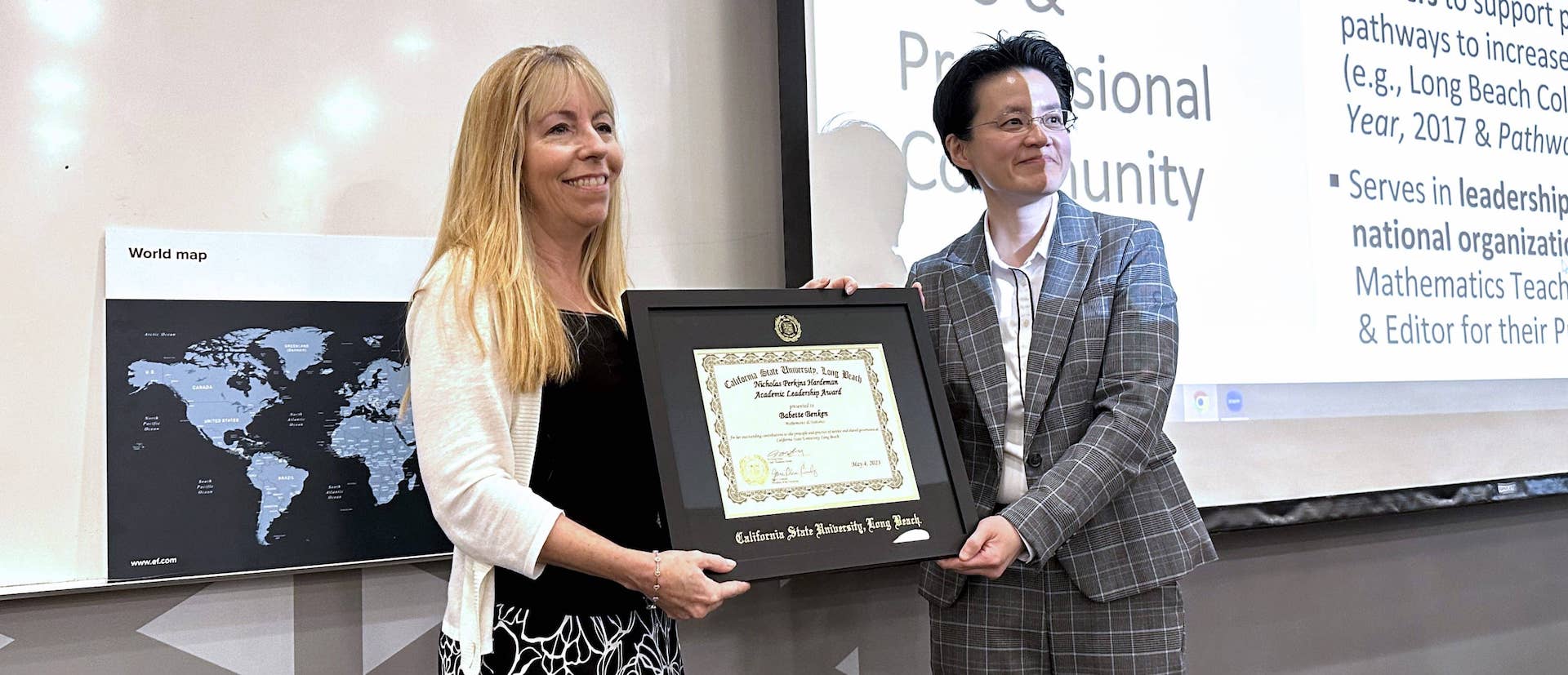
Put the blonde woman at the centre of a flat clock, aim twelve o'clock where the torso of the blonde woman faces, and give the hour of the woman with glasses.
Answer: The woman with glasses is roughly at 10 o'clock from the blonde woman.

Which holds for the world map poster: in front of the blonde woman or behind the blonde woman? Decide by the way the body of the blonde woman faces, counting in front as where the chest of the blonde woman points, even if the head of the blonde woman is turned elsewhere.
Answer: behind

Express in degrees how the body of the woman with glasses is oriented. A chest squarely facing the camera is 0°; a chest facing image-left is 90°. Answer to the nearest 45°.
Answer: approximately 45°

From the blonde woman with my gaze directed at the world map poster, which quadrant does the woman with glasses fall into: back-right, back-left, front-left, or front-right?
back-right

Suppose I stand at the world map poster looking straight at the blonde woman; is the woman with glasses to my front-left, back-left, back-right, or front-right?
front-left

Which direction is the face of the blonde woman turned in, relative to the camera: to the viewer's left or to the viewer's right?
to the viewer's right

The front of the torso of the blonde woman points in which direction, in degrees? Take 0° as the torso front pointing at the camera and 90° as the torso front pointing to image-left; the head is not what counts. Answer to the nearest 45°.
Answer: approximately 315°

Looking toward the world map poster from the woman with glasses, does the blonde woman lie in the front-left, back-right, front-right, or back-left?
front-left

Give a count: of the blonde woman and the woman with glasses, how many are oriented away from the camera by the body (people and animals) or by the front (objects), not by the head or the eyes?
0

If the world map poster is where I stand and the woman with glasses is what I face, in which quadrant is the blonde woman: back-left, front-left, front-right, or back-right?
front-right

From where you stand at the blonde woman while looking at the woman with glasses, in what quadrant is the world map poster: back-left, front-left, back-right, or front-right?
back-left
